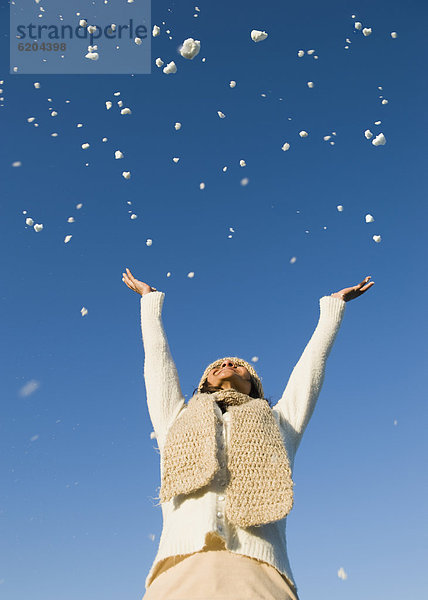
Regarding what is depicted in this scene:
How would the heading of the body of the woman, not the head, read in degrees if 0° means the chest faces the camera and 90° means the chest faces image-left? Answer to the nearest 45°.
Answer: approximately 0°
